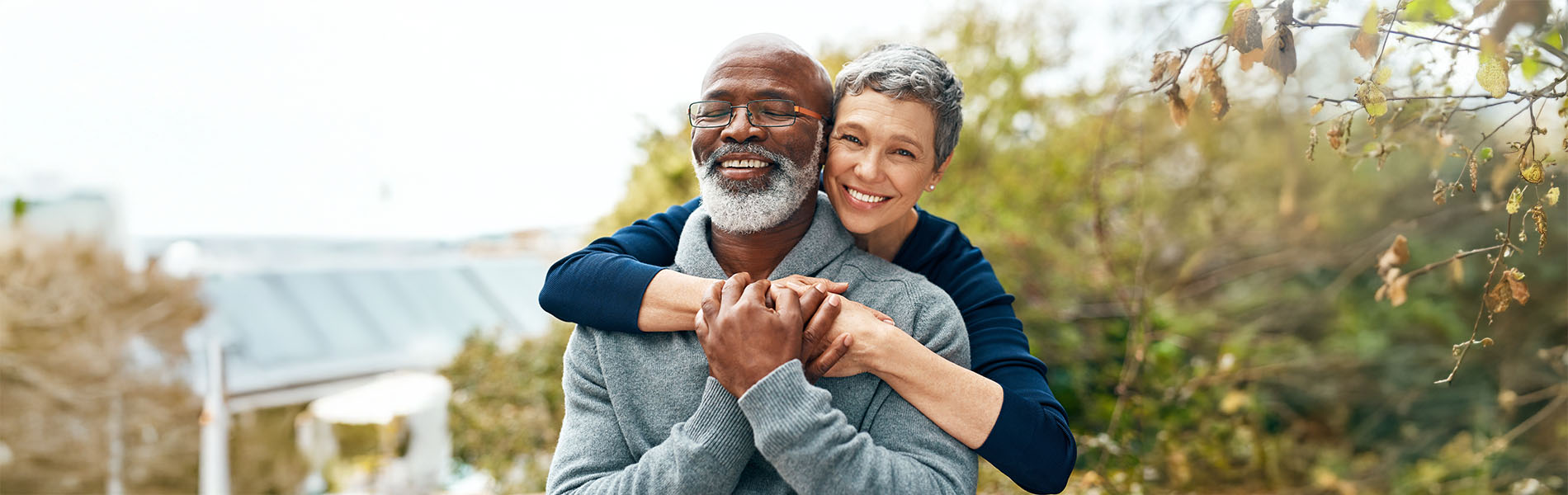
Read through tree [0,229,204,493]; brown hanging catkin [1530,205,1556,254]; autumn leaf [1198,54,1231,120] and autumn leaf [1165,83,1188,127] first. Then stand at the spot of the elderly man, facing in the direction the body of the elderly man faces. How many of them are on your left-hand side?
3

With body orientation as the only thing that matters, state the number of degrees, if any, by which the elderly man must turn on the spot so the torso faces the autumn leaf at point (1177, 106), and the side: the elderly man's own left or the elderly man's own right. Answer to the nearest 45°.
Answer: approximately 90° to the elderly man's own left

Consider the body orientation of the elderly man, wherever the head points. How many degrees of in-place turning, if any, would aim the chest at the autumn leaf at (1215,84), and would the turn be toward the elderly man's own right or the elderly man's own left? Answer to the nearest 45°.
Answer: approximately 90° to the elderly man's own left

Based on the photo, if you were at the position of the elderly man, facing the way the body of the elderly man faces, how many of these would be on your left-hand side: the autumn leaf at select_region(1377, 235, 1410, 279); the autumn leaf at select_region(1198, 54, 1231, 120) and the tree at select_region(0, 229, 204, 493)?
2

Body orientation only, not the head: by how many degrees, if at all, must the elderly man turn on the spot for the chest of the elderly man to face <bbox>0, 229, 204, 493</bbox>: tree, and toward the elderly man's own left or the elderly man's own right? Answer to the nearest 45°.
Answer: approximately 135° to the elderly man's own right

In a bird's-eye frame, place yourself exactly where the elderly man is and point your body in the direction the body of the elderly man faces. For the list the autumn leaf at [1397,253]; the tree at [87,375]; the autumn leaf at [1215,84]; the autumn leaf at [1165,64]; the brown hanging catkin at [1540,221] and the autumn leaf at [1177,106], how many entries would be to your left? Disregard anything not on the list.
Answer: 5

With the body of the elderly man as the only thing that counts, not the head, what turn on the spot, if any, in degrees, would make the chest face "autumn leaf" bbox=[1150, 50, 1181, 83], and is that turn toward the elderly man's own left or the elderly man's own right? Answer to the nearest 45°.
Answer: approximately 90° to the elderly man's own left

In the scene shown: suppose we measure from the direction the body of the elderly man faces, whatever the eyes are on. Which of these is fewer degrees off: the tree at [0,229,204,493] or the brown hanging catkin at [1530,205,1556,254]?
the brown hanging catkin

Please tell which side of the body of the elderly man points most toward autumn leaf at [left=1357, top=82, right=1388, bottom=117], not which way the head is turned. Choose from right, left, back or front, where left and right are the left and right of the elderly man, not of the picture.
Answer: left

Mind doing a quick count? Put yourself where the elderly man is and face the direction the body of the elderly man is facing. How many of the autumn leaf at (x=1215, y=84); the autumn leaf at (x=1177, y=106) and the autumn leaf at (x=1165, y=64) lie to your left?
3

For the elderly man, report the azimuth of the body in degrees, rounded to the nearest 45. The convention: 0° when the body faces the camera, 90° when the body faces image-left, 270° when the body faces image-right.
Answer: approximately 0°

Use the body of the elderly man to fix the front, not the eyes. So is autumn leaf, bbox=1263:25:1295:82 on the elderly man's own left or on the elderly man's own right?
on the elderly man's own left

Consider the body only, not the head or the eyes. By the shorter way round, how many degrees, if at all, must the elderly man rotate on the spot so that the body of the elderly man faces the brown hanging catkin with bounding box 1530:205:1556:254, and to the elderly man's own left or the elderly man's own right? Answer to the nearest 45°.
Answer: approximately 90° to the elderly man's own left
